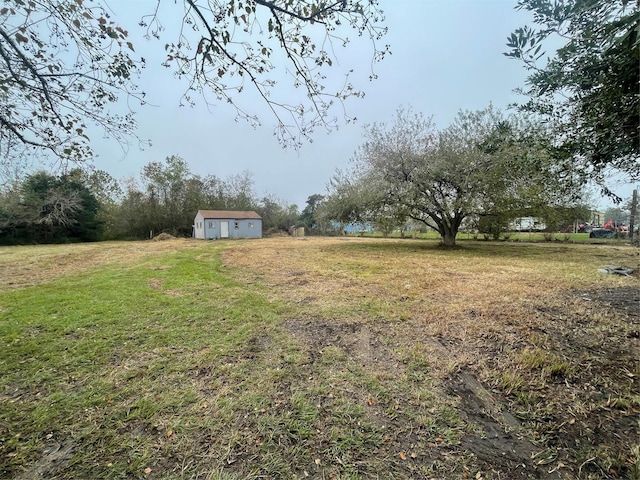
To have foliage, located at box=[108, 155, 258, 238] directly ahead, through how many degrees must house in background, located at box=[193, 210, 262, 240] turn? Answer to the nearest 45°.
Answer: approximately 135° to its right

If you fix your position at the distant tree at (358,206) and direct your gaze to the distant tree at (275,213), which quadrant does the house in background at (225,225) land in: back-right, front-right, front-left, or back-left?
front-left

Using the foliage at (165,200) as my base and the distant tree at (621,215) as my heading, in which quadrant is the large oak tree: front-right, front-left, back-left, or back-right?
front-right

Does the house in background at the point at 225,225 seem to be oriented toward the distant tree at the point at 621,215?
no

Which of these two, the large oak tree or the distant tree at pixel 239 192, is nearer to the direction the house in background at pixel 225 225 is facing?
the large oak tree

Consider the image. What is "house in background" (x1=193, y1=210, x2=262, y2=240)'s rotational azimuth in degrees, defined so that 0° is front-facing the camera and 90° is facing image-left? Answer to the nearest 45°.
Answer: approximately 0°

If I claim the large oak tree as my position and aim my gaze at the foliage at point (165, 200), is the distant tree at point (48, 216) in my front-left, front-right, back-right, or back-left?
front-left

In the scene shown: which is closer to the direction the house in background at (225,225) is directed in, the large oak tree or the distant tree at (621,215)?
the large oak tree

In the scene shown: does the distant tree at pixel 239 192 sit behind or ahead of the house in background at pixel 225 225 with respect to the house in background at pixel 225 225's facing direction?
behind

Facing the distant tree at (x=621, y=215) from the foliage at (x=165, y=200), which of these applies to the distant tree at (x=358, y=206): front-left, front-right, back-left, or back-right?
front-right

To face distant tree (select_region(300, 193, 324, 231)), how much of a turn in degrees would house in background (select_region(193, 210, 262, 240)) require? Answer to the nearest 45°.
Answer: approximately 135° to its left

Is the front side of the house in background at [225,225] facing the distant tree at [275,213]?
no
